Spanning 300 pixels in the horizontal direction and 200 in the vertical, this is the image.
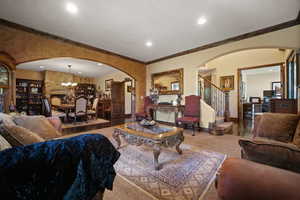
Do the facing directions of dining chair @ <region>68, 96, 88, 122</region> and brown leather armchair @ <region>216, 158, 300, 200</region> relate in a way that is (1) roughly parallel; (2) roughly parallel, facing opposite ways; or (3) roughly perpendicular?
roughly perpendicular

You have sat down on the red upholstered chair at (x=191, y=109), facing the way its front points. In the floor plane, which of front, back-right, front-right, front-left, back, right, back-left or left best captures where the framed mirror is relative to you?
right

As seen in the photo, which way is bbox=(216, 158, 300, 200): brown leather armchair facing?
to the viewer's left

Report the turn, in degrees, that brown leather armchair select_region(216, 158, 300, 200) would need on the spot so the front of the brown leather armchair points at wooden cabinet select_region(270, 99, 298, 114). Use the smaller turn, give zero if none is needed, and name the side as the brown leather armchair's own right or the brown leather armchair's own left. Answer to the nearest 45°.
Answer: approximately 90° to the brown leather armchair's own right

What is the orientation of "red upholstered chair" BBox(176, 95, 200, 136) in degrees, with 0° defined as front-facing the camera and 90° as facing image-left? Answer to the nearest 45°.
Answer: approximately 45°

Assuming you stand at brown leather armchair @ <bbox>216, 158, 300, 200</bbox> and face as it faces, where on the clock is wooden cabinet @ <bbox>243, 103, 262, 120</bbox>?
The wooden cabinet is roughly at 3 o'clock from the brown leather armchair.

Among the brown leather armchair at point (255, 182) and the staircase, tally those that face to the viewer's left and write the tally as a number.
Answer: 1

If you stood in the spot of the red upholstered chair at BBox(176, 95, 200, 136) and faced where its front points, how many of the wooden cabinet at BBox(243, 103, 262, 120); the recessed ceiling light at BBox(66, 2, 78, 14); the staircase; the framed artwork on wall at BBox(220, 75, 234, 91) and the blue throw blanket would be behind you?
3

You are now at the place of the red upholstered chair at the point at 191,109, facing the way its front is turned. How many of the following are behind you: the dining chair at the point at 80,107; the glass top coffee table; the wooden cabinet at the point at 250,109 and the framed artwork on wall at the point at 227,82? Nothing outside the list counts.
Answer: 2

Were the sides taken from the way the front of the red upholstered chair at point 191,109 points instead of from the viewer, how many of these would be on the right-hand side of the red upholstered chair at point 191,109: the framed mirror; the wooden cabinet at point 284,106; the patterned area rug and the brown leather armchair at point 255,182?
1

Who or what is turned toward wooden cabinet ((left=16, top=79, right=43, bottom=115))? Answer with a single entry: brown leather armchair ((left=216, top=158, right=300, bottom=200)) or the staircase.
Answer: the brown leather armchair

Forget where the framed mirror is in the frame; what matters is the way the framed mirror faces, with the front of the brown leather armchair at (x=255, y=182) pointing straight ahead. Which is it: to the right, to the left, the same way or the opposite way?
to the left

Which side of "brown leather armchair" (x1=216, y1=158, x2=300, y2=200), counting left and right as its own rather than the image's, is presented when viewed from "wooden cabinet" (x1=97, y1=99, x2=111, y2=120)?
front

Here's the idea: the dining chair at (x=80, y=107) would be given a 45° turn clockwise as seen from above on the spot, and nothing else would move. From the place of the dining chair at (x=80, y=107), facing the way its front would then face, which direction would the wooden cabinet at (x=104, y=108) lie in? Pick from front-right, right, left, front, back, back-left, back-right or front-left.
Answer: front-right
